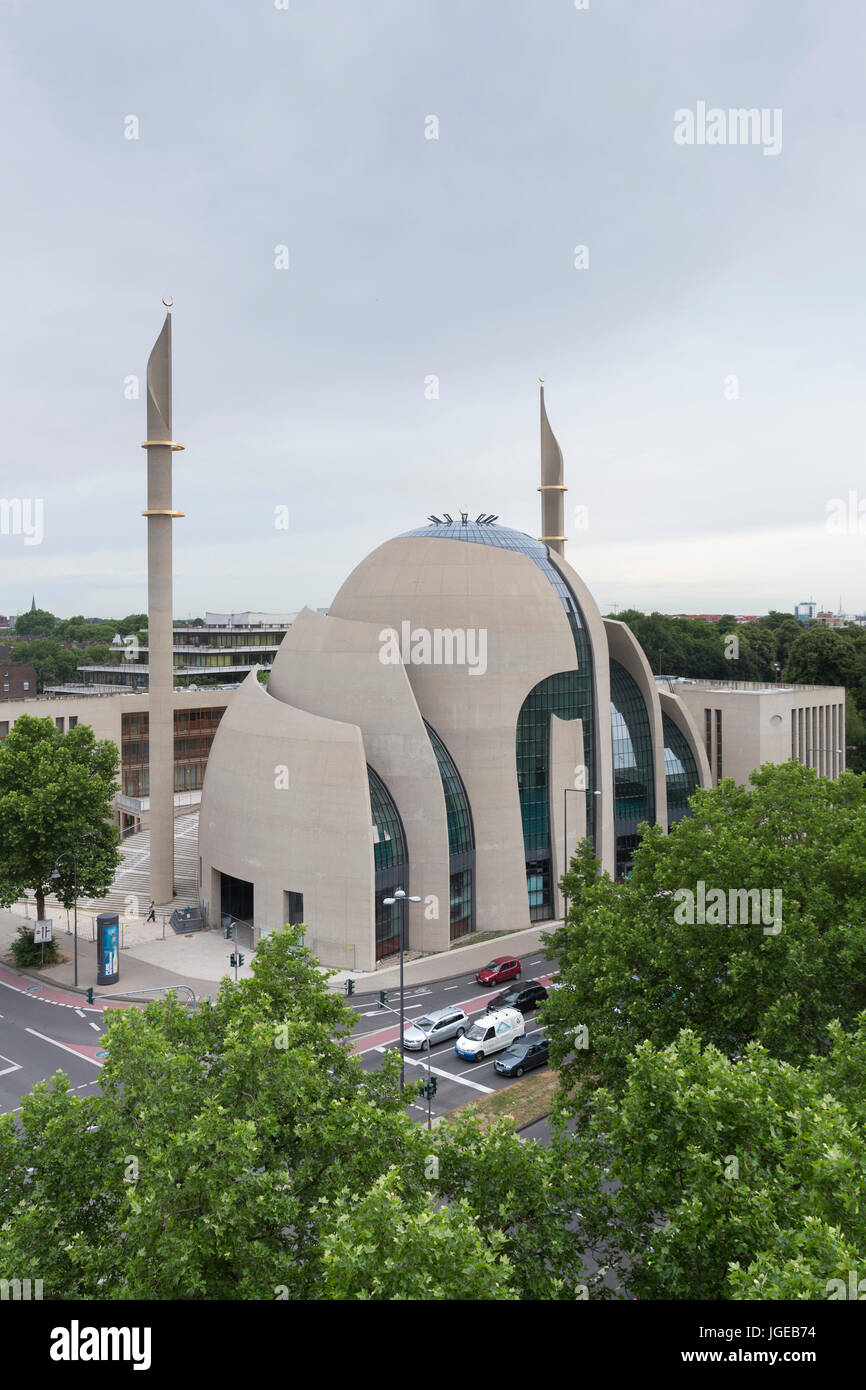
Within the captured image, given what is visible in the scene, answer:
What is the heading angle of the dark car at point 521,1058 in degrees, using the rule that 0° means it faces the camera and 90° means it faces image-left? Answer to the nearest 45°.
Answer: approximately 45°

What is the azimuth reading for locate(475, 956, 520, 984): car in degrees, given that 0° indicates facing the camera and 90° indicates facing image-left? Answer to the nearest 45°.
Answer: approximately 45°

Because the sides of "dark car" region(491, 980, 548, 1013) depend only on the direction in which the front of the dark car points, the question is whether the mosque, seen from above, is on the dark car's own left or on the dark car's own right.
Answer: on the dark car's own right

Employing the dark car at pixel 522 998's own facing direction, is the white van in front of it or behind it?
in front

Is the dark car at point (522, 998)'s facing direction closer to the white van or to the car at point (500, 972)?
the white van
